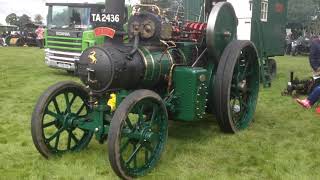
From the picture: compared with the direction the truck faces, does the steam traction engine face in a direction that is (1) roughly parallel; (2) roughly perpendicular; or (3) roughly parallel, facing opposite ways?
roughly parallel

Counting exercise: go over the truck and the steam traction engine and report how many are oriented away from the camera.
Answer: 0

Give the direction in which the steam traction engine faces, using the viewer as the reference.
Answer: facing the viewer and to the left of the viewer

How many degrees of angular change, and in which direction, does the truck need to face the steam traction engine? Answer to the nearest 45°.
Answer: approximately 45° to its left

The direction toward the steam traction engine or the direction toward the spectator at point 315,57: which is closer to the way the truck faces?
the steam traction engine

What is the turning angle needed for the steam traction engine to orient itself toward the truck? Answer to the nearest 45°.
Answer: approximately 135° to its right

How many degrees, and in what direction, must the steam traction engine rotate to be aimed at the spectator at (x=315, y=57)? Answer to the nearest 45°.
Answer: approximately 180°

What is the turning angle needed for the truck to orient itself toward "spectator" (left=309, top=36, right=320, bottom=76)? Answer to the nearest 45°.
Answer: approximately 90° to its left
